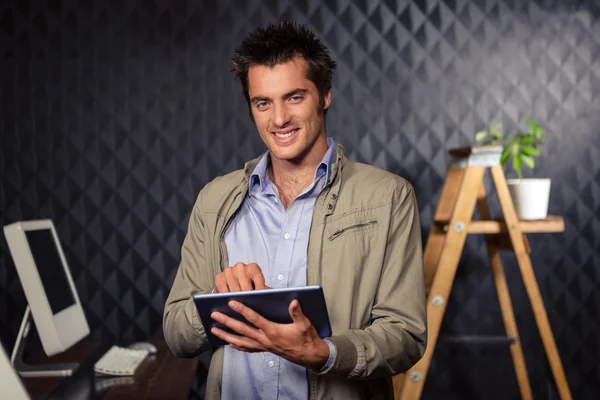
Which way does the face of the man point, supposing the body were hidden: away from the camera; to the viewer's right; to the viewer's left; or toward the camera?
toward the camera

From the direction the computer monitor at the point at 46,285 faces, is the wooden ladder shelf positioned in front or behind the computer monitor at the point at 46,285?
in front

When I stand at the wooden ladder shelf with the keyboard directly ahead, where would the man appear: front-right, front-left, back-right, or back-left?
front-left

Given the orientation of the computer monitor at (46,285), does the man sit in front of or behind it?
in front

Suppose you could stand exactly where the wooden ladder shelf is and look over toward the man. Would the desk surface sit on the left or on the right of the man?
right

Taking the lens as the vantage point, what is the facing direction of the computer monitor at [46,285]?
facing the viewer and to the right of the viewer
